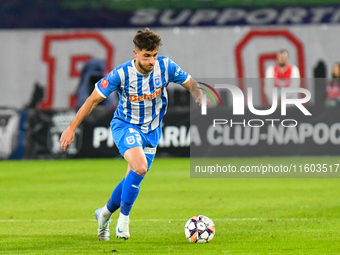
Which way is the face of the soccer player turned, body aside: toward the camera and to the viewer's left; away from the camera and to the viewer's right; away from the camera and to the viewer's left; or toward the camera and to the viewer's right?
toward the camera and to the viewer's right

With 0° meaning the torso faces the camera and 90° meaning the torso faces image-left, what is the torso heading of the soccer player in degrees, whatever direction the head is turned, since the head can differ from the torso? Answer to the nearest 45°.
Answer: approximately 315°
